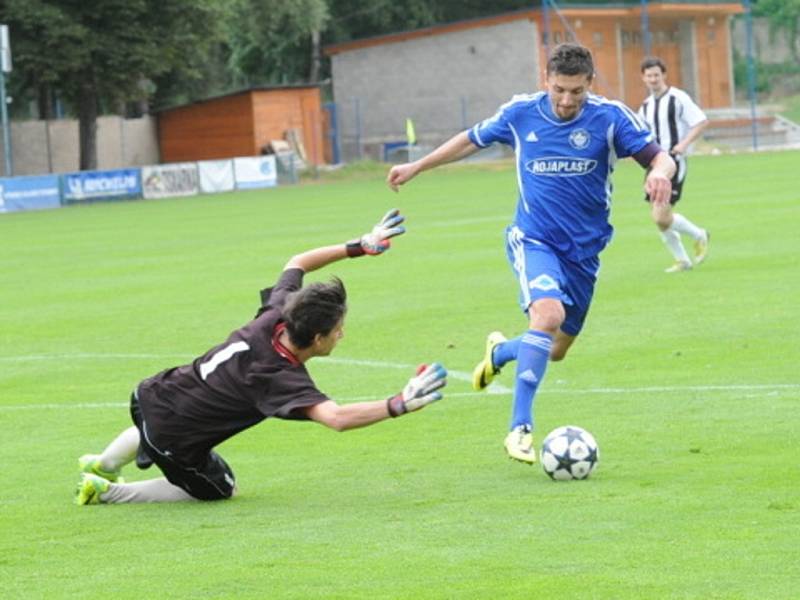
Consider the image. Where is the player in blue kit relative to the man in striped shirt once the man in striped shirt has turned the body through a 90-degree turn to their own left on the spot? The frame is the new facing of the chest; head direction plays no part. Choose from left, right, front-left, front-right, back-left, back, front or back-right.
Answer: front-right

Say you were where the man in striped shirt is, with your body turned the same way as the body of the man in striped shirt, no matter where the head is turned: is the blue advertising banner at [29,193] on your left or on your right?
on your right

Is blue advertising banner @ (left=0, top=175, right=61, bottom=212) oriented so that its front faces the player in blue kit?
yes

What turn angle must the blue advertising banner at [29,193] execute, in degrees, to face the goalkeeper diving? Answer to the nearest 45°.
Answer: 0° — it already faces them

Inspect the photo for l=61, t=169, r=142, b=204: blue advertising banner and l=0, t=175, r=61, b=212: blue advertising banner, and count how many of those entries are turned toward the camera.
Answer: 2

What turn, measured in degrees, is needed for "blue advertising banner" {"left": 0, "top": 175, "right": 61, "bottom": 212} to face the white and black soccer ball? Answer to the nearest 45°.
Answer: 0° — it already faces it

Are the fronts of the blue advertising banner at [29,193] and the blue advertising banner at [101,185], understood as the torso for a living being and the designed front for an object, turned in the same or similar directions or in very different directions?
same or similar directions

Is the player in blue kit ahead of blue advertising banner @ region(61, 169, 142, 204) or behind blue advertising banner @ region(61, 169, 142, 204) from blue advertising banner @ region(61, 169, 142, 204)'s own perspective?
ahead

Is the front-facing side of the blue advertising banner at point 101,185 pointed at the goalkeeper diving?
yes

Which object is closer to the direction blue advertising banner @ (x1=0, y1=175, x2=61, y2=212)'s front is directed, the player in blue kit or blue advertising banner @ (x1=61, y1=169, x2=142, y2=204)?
the player in blue kit

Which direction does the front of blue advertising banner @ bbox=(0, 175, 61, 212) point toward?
toward the camera

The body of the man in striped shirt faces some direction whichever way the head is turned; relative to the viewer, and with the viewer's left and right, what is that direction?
facing the viewer and to the left of the viewer
